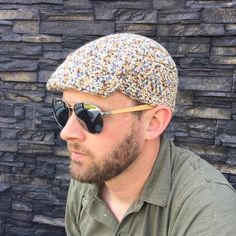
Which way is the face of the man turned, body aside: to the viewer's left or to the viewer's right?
to the viewer's left

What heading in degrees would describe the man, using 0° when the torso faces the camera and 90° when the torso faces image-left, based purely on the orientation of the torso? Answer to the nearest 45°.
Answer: approximately 45°
